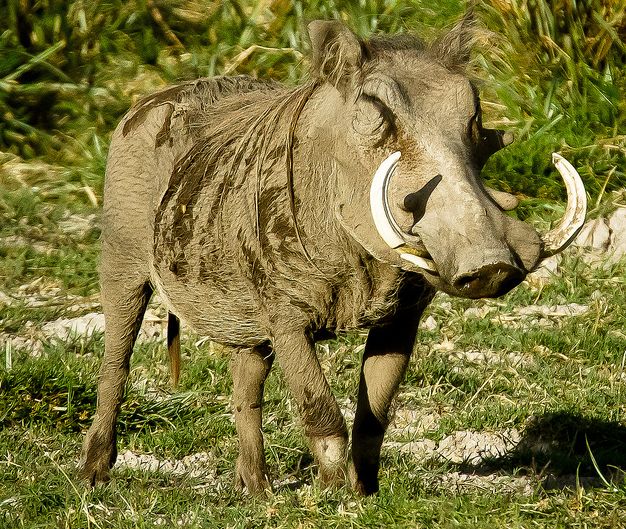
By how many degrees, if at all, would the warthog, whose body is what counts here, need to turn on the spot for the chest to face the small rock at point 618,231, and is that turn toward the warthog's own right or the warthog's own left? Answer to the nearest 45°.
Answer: approximately 90° to the warthog's own left

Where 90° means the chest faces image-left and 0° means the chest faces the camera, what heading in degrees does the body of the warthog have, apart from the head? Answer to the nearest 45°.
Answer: approximately 315°

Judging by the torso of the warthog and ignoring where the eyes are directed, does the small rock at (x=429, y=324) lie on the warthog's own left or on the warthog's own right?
on the warthog's own left
